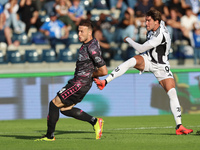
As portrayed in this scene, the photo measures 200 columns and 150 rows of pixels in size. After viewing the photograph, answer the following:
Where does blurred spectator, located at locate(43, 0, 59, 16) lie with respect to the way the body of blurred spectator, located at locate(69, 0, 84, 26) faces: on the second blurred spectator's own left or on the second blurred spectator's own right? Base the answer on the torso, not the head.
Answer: on the second blurred spectator's own right

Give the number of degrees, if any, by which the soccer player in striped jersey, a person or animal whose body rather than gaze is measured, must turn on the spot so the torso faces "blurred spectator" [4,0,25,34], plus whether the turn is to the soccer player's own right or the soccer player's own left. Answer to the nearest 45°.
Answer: approximately 45° to the soccer player's own right

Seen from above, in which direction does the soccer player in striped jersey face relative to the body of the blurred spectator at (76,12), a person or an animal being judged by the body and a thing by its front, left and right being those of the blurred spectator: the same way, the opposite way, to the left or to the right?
to the right

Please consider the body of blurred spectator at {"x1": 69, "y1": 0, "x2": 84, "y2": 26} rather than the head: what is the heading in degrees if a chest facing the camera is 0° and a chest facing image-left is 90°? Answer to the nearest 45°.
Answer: approximately 0°

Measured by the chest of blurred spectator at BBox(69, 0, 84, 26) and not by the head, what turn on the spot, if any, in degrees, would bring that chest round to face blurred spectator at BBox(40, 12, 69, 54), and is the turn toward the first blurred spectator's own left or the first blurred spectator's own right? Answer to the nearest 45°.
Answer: approximately 45° to the first blurred spectator's own right

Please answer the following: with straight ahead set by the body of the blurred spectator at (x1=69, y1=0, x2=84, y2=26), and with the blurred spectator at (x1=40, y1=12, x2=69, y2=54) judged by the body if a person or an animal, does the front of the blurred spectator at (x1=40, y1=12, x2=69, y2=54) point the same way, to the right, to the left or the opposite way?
the same way

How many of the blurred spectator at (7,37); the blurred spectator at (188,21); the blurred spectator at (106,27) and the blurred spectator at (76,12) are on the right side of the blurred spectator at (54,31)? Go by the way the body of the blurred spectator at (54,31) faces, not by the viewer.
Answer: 1

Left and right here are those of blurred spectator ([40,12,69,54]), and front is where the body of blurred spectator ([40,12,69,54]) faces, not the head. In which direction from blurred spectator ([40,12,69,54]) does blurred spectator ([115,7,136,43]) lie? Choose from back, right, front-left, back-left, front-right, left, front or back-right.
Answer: left

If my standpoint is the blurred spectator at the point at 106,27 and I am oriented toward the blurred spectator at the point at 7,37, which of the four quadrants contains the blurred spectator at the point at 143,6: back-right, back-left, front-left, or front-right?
back-right

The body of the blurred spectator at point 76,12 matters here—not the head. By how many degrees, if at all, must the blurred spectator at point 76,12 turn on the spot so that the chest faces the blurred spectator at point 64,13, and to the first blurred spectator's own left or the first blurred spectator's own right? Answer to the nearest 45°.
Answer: approximately 45° to the first blurred spectator's own right

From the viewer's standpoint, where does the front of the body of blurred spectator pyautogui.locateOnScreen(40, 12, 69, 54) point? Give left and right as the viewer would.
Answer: facing the viewer

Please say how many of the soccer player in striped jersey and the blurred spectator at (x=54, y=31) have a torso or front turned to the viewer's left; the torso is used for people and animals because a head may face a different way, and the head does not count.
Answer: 1

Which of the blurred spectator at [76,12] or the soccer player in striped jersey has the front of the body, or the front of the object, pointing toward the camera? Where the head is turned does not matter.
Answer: the blurred spectator

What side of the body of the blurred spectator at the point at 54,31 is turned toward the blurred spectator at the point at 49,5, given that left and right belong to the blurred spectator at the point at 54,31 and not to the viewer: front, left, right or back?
back

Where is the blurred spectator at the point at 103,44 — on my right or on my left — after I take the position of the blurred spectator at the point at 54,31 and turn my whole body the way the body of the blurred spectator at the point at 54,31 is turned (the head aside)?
on my left

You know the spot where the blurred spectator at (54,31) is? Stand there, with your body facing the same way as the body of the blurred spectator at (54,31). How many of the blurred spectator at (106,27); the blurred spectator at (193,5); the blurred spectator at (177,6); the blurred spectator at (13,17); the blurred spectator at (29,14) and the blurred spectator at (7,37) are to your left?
3

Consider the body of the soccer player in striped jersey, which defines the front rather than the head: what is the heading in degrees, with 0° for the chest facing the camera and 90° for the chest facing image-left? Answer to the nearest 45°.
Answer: approximately 90°
